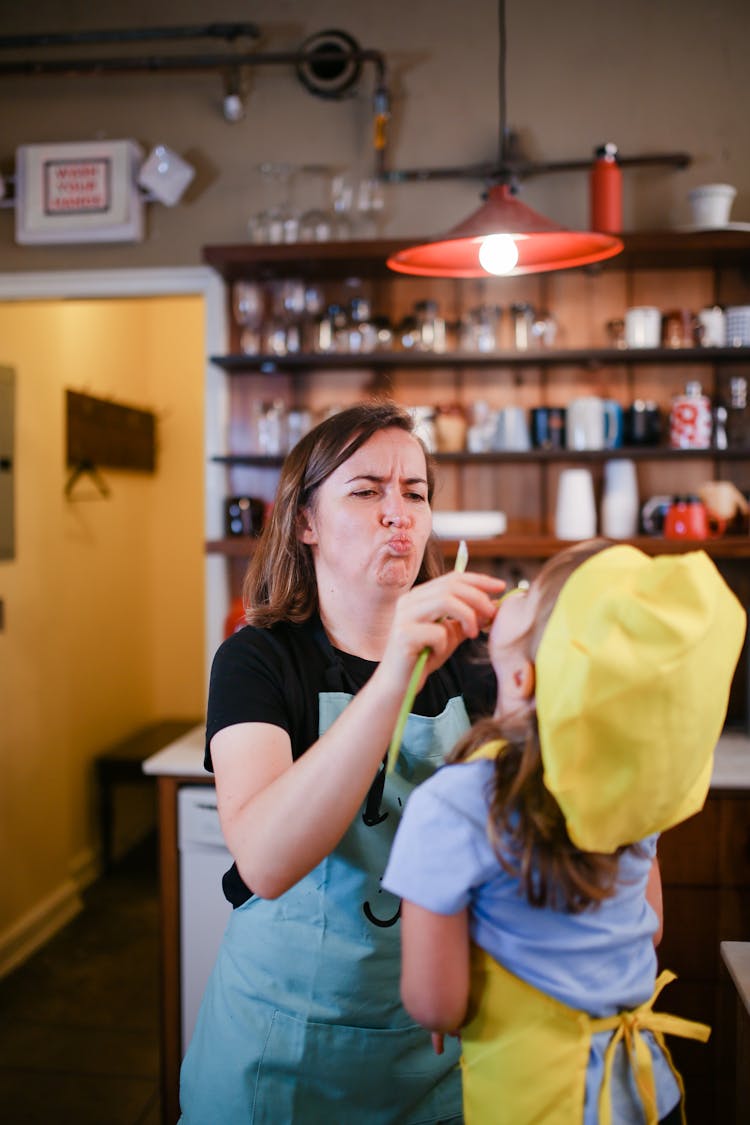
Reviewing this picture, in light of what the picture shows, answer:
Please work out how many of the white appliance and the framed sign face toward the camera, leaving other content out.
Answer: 2

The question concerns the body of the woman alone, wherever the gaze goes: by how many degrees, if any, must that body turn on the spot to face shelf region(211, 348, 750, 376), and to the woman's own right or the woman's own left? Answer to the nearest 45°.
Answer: approximately 135° to the woman's own left

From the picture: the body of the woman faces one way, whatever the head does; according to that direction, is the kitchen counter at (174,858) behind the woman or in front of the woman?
behind

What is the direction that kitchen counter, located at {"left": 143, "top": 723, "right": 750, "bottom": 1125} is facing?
toward the camera

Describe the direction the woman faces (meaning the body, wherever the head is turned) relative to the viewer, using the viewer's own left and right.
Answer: facing the viewer and to the right of the viewer

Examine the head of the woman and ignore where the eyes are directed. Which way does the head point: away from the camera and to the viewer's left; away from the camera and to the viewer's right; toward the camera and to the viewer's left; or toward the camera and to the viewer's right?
toward the camera and to the viewer's right

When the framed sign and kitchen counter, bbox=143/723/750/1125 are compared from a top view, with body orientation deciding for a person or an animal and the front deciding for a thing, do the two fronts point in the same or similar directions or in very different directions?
same or similar directions

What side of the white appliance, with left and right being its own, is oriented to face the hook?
back

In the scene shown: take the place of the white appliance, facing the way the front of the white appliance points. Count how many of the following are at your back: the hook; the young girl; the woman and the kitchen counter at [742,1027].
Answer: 1

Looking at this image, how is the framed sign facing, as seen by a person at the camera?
facing the viewer

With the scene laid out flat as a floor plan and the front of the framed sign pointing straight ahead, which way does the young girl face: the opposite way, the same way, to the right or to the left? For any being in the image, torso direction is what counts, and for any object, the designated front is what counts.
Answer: the opposite way

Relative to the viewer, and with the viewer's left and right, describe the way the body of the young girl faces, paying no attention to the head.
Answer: facing away from the viewer and to the left of the viewer

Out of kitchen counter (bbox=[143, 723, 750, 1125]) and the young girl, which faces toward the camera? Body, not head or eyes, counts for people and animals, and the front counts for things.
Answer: the kitchen counter

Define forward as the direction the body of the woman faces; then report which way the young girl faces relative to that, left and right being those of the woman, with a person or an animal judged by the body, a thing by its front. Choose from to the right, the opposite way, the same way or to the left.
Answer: the opposite way

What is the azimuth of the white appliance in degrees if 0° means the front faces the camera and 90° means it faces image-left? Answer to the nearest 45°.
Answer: approximately 0°
